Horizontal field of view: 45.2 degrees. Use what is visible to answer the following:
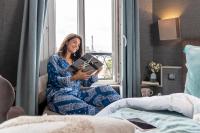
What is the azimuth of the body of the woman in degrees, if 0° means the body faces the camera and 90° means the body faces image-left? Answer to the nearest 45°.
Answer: approximately 315°

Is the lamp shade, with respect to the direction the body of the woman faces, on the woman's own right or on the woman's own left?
on the woman's own left

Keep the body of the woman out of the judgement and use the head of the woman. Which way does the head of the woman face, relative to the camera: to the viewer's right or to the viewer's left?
to the viewer's right

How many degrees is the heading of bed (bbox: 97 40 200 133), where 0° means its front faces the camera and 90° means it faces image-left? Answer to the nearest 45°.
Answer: approximately 45°

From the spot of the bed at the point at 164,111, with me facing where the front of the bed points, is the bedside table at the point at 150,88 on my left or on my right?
on my right

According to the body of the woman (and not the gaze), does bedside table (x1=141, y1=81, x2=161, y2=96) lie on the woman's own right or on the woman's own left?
on the woman's own left
